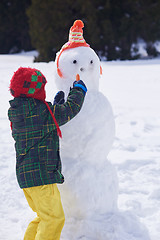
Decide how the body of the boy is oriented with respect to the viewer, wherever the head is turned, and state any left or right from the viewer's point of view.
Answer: facing away from the viewer and to the right of the viewer

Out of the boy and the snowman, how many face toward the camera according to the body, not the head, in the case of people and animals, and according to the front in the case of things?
1

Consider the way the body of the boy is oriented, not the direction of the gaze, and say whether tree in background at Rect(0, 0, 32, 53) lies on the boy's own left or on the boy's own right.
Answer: on the boy's own left

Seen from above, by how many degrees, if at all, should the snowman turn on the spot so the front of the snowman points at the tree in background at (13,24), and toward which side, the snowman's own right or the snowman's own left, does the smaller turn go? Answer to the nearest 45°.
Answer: approximately 180°

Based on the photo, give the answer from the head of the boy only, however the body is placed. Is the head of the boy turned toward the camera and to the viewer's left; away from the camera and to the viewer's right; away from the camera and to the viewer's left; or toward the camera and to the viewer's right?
away from the camera and to the viewer's right

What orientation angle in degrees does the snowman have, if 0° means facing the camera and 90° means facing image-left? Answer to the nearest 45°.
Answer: approximately 0°
